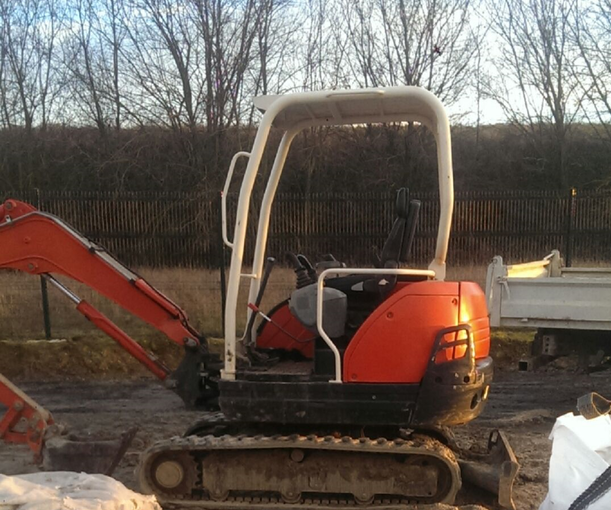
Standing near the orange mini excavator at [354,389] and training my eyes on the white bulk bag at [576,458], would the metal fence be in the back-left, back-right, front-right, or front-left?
back-left

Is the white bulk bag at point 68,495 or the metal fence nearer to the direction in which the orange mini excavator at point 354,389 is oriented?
the white bulk bag

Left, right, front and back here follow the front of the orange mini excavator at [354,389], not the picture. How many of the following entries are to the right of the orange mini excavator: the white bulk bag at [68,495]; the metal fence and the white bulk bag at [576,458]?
1

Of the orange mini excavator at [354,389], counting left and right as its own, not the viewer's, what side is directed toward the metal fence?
right

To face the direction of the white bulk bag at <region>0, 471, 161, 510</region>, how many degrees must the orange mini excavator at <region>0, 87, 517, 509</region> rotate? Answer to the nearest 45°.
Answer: approximately 45° to its left

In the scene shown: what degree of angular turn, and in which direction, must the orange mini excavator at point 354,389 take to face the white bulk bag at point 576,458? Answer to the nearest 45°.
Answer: approximately 135° to its left

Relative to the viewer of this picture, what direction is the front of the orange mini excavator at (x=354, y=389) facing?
facing to the left of the viewer
